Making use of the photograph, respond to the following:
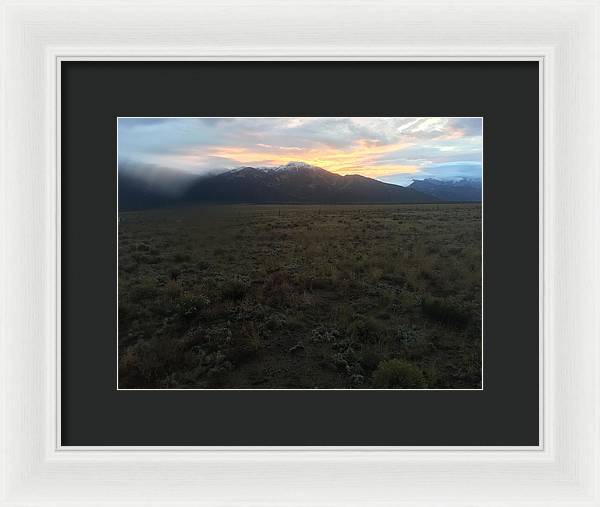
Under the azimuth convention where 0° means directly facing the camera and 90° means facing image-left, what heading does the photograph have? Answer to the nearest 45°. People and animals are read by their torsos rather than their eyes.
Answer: approximately 0°
